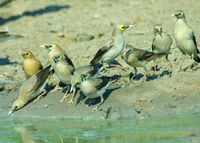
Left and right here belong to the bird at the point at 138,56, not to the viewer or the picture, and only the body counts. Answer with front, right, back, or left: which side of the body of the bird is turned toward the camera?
left

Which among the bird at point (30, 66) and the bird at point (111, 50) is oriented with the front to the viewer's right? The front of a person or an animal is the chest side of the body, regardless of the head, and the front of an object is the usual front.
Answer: the bird at point (111, 50)

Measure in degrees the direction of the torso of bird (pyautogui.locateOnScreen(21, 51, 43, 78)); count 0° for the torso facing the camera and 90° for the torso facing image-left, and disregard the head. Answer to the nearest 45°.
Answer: approximately 45°

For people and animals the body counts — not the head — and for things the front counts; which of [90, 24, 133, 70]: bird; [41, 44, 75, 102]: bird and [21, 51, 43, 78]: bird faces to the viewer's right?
[90, 24, 133, 70]: bird

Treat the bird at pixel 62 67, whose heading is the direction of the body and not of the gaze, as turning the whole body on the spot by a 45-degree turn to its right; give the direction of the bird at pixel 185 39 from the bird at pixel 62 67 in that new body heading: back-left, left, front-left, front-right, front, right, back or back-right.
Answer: back

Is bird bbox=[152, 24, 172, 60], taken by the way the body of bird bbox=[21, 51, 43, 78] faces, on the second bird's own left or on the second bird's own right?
on the second bird's own left

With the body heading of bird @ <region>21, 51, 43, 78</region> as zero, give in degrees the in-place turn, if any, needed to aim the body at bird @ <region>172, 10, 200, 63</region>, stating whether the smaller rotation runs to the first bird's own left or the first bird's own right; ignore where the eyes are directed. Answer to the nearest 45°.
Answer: approximately 135° to the first bird's own left

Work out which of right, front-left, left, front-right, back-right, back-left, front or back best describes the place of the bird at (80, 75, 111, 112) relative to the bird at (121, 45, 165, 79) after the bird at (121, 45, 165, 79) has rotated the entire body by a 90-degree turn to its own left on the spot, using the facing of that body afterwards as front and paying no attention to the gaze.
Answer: front-right

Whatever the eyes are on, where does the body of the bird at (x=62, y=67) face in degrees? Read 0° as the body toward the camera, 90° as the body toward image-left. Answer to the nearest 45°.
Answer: approximately 45°

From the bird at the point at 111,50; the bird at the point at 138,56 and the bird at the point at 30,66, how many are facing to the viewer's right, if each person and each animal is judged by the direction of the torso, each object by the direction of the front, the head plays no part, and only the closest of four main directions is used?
1

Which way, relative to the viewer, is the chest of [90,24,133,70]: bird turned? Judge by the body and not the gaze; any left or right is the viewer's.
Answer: facing to the right of the viewer

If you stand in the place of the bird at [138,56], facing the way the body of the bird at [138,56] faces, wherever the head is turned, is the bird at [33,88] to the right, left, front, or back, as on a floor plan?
front
